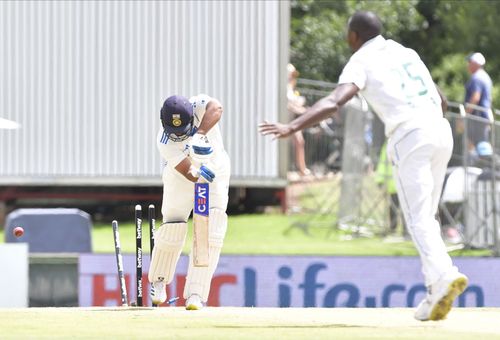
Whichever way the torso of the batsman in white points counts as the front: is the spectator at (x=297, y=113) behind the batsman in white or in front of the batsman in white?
behind

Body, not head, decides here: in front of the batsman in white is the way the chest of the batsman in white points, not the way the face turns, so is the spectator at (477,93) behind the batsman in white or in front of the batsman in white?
behind

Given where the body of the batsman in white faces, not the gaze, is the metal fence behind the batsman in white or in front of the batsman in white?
behind

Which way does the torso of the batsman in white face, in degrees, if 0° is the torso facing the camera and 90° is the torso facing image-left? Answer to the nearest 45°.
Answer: approximately 0°
